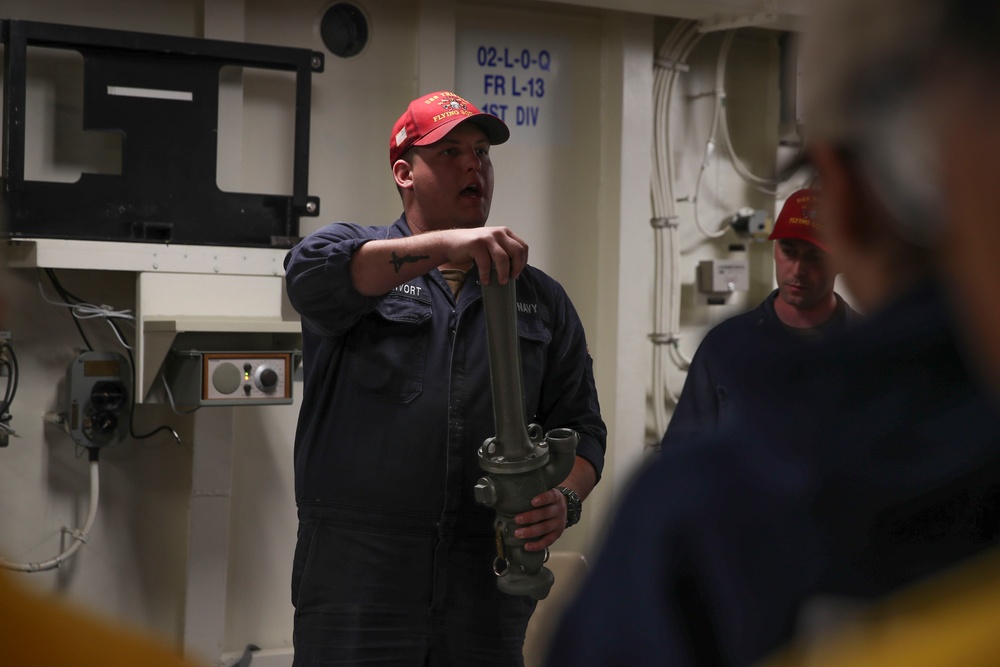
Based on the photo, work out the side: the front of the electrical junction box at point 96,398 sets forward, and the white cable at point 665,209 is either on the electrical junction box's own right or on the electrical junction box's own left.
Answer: on the electrical junction box's own left

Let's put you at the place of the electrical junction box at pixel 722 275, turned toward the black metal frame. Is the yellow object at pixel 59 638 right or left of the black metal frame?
left

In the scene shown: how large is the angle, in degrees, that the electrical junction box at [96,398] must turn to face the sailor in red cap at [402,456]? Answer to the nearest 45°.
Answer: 0° — it already faces them

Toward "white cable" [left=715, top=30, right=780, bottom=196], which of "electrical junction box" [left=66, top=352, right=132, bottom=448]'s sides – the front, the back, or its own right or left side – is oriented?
left

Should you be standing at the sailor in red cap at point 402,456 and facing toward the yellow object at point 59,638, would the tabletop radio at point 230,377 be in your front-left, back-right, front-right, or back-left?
back-right

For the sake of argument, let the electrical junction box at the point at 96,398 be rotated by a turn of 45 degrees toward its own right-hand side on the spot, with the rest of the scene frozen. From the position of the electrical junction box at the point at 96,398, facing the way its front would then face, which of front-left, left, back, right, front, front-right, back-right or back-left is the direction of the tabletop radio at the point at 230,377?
left

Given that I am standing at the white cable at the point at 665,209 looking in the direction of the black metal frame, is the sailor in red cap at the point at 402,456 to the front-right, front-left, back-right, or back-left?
front-left

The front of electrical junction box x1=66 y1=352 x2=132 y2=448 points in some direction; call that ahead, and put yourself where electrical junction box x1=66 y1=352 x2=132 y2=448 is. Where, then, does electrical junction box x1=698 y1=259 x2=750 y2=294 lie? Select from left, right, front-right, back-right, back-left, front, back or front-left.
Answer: left

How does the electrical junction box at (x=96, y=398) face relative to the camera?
toward the camera

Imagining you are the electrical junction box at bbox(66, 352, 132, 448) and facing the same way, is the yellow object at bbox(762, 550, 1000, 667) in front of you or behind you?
in front

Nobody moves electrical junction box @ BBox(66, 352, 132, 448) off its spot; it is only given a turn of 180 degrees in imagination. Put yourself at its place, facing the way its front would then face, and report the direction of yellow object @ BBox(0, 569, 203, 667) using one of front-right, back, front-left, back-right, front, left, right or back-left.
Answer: back
